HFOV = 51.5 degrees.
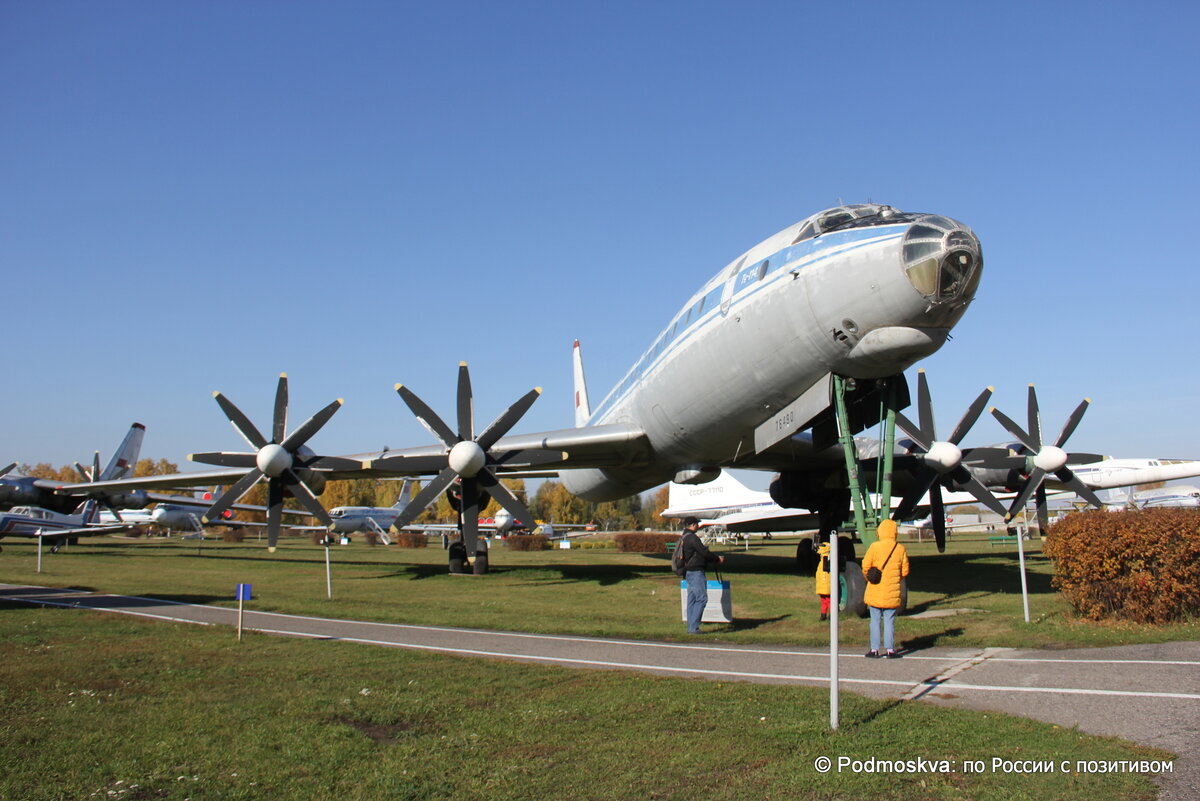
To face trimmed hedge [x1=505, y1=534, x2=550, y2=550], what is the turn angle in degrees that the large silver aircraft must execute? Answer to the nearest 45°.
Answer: approximately 135° to its left

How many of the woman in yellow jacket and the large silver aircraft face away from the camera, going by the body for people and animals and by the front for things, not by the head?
1

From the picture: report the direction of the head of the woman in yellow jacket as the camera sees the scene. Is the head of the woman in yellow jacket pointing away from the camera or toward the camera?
away from the camera

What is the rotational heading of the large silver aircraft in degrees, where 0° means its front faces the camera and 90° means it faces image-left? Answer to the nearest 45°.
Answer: approximately 315°

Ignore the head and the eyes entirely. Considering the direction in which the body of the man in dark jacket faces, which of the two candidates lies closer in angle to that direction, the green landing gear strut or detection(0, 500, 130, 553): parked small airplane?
the green landing gear strut

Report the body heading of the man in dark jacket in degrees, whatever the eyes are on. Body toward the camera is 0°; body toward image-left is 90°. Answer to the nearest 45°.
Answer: approximately 270°

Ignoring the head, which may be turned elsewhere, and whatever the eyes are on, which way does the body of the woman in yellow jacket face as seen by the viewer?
away from the camera

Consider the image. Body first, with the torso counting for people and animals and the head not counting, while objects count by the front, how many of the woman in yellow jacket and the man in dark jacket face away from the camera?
1

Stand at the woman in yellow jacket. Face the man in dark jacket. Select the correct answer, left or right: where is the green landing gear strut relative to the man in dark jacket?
right

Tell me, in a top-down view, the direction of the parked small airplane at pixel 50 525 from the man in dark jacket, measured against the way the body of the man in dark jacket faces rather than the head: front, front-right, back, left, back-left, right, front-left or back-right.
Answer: back-left

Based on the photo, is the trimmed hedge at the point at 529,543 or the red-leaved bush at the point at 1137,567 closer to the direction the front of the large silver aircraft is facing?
the red-leaved bush

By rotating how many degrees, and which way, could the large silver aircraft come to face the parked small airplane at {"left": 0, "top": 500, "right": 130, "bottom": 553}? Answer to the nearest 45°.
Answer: approximately 180°

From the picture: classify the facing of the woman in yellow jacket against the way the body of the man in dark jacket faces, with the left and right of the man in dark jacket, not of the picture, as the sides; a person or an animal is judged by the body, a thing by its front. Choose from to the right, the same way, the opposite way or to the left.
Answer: to the left

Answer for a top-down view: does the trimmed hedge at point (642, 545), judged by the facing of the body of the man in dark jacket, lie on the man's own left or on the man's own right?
on the man's own left
